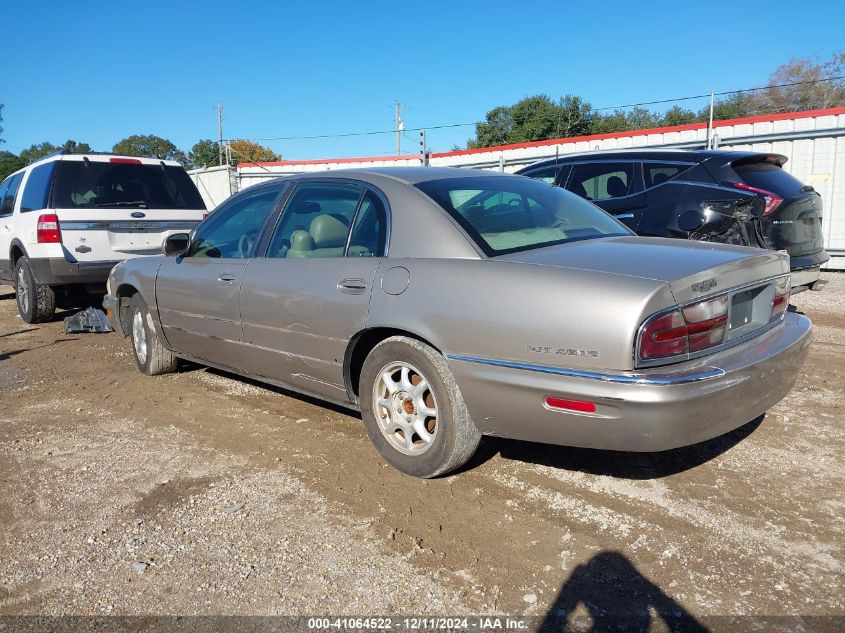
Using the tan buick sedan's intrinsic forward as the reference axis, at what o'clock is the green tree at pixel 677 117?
The green tree is roughly at 2 o'clock from the tan buick sedan.

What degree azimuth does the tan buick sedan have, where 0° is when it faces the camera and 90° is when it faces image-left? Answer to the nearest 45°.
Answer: approximately 135°

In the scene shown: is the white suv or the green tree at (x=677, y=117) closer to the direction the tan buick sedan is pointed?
the white suv

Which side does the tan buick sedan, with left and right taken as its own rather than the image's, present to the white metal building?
right

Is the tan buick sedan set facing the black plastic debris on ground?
yes

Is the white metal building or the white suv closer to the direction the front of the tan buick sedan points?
the white suv

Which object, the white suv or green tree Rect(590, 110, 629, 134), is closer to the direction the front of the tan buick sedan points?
the white suv

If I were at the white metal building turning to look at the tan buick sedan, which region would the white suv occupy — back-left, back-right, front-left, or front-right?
front-right

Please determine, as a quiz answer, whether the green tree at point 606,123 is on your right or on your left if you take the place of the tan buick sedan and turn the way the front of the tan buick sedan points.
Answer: on your right

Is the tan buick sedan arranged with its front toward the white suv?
yes
